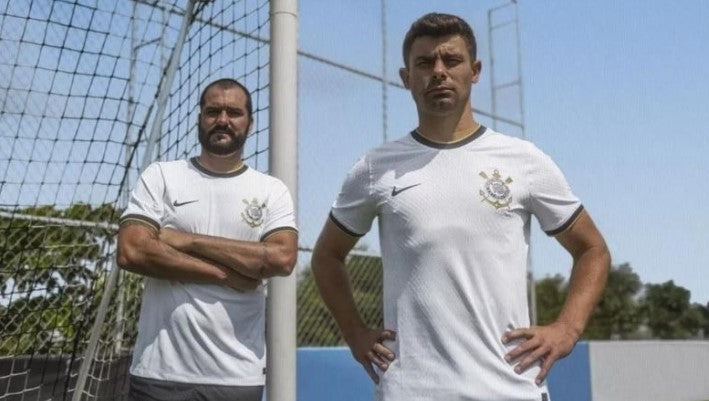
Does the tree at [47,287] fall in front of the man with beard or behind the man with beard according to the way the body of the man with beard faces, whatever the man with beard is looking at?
behind

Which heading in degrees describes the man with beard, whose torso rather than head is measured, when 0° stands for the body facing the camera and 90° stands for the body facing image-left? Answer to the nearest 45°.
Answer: approximately 0°
